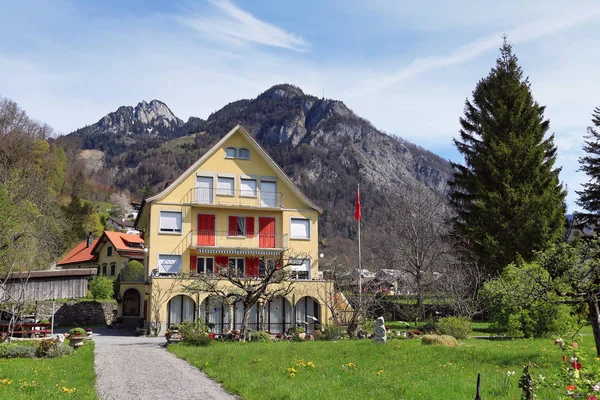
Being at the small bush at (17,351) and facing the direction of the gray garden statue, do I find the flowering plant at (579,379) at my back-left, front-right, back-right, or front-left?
front-right

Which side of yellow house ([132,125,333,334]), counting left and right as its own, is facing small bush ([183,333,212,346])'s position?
front

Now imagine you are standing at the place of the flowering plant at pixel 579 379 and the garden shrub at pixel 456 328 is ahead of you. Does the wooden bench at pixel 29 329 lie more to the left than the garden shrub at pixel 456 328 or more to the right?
left

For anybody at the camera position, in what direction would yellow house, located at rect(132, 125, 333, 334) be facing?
facing the viewer

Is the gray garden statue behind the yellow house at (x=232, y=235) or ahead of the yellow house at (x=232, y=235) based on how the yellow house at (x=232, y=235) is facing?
ahead

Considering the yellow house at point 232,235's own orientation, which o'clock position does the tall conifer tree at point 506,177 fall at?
The tall conifer tree is roughly at 9 o'clock from the yellow house.

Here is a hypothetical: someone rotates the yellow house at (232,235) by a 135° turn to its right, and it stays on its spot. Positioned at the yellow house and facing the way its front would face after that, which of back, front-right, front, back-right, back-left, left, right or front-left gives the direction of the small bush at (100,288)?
front

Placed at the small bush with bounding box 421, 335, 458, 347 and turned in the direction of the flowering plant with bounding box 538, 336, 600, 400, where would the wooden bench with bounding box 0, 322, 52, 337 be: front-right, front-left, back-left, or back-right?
back-right

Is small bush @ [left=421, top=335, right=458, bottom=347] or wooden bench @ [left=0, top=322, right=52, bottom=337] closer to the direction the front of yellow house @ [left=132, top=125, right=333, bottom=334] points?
the small bush

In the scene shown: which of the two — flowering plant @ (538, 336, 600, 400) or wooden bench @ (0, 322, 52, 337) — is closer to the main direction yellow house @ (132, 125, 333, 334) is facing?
the flowering plant

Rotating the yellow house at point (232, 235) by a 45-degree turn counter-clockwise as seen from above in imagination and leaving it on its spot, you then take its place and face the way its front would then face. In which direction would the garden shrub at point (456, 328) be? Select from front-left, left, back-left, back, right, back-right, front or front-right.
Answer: front

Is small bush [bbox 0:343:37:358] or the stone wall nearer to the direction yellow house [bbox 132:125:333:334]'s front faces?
the small bush

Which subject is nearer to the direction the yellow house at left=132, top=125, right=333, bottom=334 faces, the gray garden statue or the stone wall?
the gray garden statue

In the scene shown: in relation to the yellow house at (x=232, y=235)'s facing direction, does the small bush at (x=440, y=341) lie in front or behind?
in front
